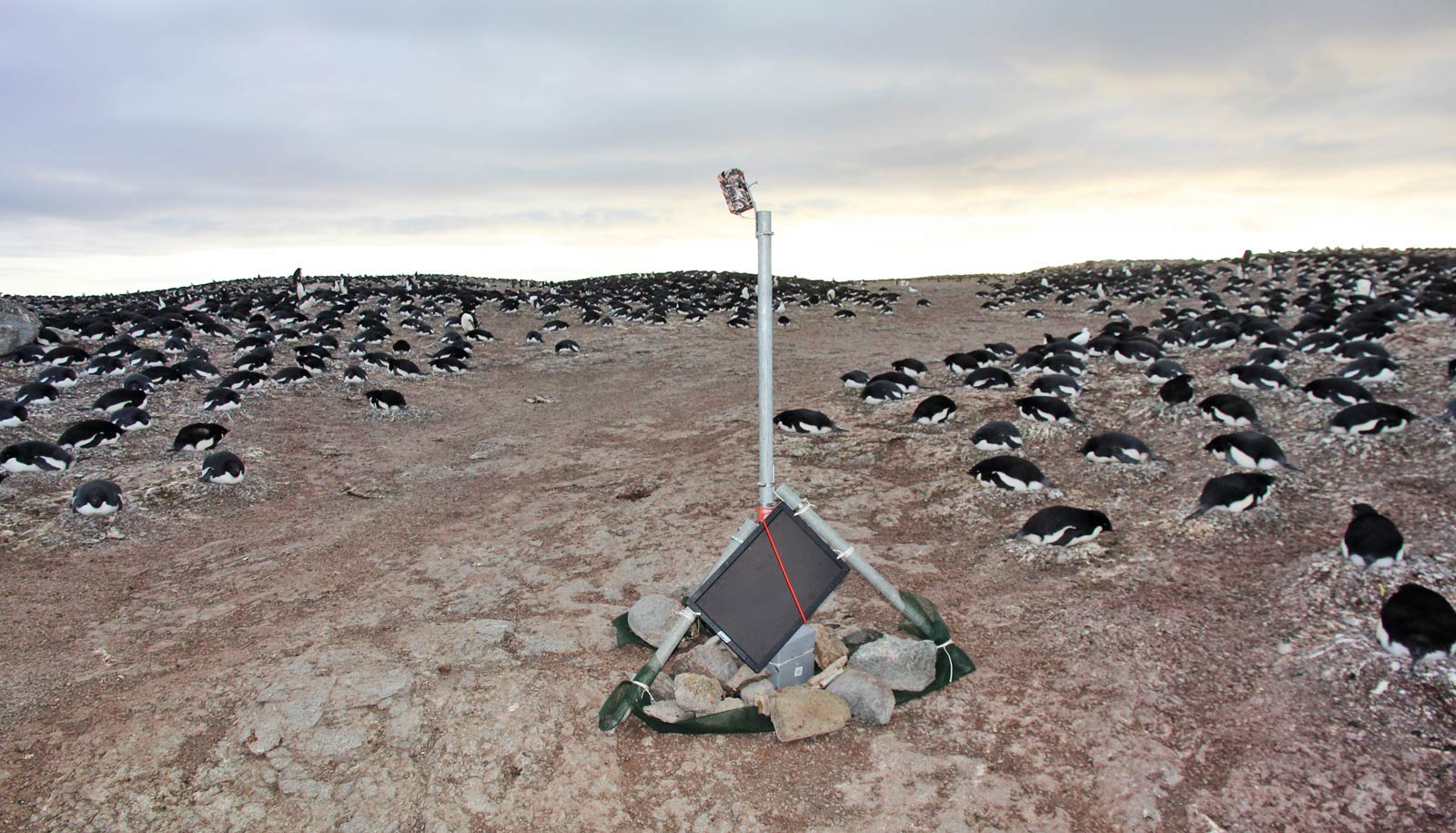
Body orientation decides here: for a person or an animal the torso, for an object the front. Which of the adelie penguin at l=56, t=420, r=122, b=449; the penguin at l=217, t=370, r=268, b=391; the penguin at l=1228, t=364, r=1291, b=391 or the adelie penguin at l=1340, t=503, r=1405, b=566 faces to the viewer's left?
the penguin at l=1228, t=364, r=1291, b=391

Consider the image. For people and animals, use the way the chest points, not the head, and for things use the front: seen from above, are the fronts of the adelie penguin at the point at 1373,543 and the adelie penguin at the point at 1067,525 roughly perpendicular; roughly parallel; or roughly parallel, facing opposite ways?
roughly perpendicular

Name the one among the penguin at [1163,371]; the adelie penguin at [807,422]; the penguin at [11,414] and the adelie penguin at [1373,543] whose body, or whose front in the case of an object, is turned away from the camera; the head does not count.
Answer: the adelie penguin at [1373,543]

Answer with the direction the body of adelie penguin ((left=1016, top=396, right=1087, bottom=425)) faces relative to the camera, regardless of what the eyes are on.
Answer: to the viewer's left

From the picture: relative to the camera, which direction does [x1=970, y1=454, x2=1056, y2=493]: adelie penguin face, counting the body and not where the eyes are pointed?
to the viewer's left

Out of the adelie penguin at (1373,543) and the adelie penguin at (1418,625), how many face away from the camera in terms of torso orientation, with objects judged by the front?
2

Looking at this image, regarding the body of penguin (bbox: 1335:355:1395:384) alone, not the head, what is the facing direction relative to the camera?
to the viewer's right

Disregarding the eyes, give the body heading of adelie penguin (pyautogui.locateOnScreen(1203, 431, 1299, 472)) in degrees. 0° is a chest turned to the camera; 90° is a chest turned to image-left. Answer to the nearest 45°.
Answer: approximately 90°

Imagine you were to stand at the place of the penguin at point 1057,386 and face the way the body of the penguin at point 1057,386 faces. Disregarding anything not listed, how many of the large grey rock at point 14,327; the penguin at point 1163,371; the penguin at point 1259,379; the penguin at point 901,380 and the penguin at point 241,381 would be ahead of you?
3

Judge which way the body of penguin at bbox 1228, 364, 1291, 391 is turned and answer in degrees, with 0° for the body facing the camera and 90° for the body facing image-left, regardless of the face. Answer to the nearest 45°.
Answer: approximately 90°

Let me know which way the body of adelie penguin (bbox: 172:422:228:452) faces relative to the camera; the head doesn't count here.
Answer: to the viewer's right

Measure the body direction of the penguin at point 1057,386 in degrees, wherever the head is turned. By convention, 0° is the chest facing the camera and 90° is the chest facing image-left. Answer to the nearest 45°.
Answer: approximately 90°

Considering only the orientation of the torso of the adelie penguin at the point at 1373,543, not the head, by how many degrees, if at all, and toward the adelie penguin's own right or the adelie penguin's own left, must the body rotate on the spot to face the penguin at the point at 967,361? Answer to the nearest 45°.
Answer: approximately 45° to the adelie penguin's own left
